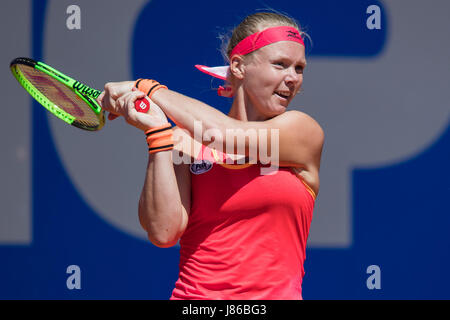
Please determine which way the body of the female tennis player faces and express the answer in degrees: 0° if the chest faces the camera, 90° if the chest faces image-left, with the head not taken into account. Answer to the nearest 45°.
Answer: approximately 0°

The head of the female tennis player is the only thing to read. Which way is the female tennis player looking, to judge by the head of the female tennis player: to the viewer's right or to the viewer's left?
to the viewer's right
